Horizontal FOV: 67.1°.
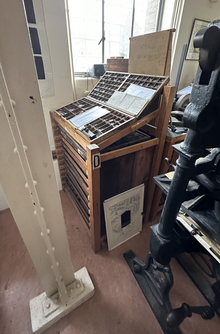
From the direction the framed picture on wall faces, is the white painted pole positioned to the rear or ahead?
ahead

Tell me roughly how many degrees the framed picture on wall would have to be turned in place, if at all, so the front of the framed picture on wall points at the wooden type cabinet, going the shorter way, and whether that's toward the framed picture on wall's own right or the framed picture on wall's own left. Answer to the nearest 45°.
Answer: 0° — it already faces it

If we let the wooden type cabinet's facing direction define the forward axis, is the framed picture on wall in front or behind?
behind

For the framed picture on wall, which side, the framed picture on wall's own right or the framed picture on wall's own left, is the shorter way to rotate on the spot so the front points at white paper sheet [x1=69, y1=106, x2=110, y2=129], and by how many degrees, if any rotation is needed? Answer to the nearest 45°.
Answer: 0° — it already faces it

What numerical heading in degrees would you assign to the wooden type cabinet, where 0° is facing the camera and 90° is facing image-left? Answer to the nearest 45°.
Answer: approximately 45°

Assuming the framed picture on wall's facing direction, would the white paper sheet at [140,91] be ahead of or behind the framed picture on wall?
ahead

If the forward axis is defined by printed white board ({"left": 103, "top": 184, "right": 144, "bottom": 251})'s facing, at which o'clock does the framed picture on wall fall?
The framed picture on wall is roughly at 8 o'clock from the printed white board.

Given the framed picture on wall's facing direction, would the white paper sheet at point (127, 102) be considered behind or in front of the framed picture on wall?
in front
